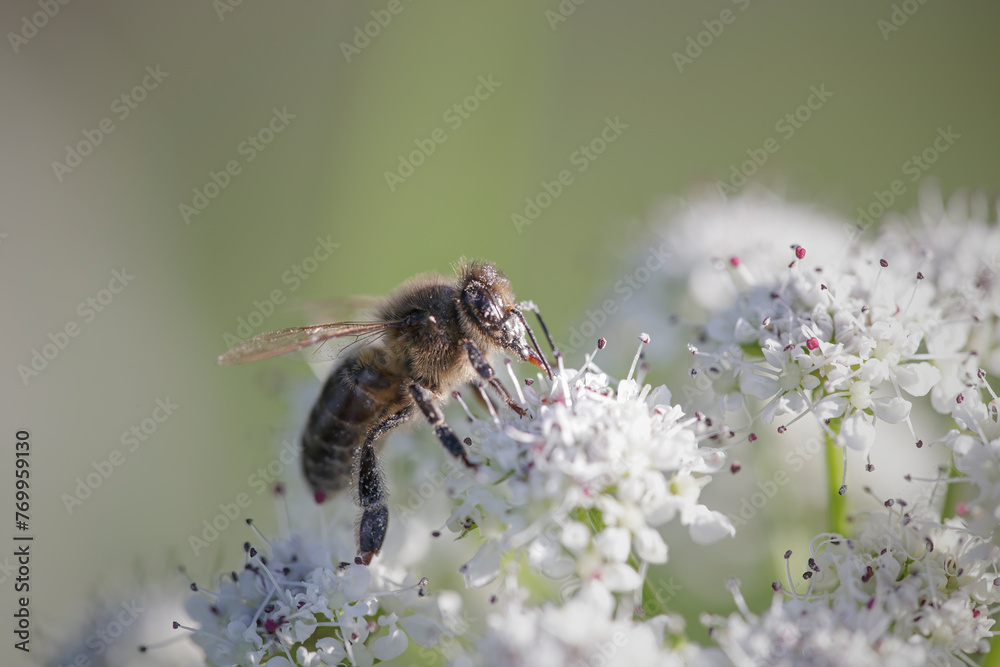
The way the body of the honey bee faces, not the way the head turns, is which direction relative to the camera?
to the viewer's right

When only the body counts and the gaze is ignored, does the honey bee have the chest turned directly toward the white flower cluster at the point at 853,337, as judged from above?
yes
